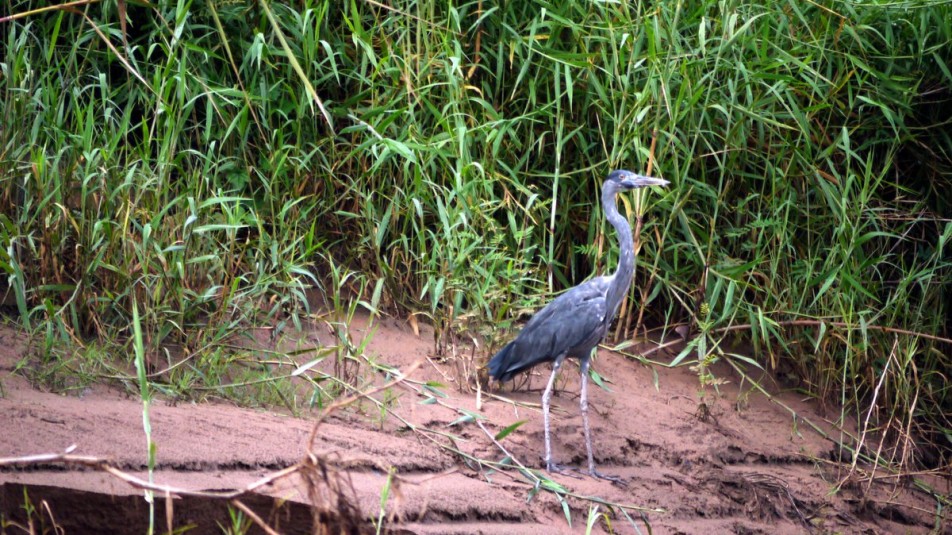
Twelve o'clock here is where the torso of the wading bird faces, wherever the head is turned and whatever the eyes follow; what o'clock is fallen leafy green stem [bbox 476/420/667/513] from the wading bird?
The fallen leafy green stem is roughly at 3 o'clock from the wading bird.

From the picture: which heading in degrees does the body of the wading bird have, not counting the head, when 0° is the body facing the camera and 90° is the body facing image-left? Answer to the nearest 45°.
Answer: approximately 270°
